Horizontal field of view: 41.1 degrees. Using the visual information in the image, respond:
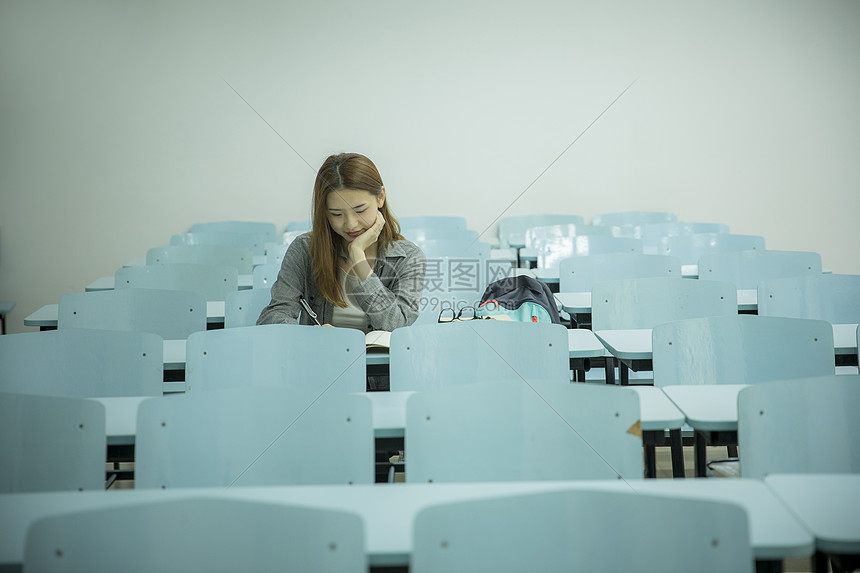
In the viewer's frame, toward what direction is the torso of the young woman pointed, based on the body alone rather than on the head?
toward the camera

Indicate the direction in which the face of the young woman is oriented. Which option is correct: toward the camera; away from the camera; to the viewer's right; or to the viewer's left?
toward the camera
